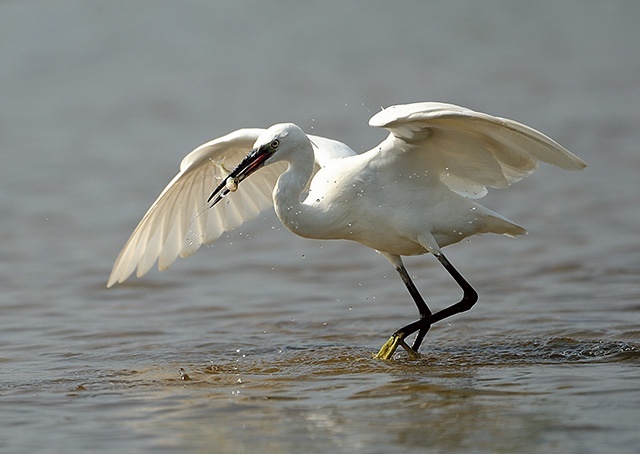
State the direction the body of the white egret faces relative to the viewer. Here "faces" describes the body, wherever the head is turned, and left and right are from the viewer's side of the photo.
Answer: facing the viewer and to the left of the viewer
